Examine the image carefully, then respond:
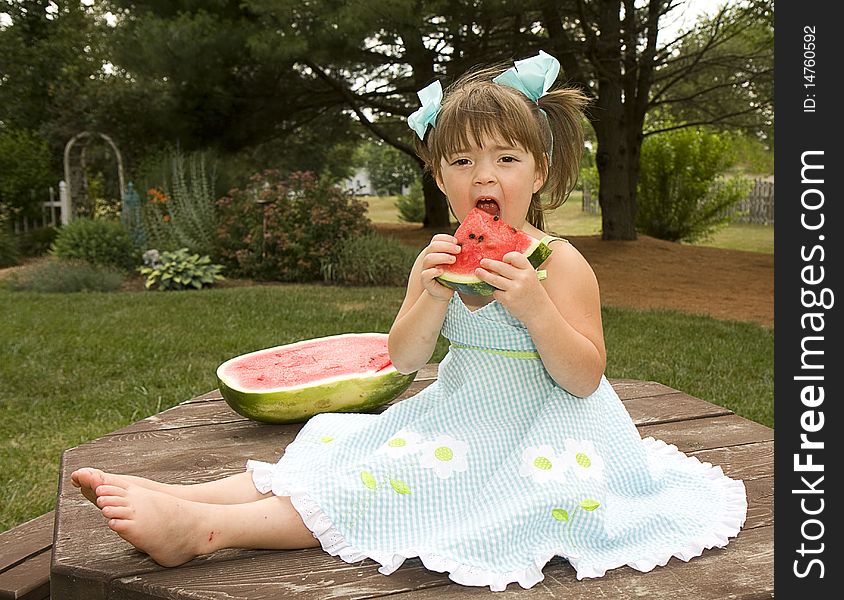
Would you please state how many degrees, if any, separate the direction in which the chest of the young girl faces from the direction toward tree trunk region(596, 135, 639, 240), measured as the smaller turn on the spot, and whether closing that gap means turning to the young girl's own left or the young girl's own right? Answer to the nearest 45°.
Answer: approximately 135° to the young girl's own right

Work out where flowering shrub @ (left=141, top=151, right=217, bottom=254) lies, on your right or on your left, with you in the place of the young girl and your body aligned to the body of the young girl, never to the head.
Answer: on your right

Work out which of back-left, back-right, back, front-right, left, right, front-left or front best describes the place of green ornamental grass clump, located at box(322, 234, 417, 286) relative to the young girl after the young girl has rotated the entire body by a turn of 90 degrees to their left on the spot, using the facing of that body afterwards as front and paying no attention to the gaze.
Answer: back-left

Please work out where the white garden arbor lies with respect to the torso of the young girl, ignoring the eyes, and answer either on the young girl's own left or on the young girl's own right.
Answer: on the young girl's own right

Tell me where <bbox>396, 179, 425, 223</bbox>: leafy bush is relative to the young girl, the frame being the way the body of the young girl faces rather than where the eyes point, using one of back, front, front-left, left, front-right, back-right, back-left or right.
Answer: back-right

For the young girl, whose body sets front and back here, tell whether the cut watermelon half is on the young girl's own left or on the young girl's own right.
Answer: on the young girl's own right
